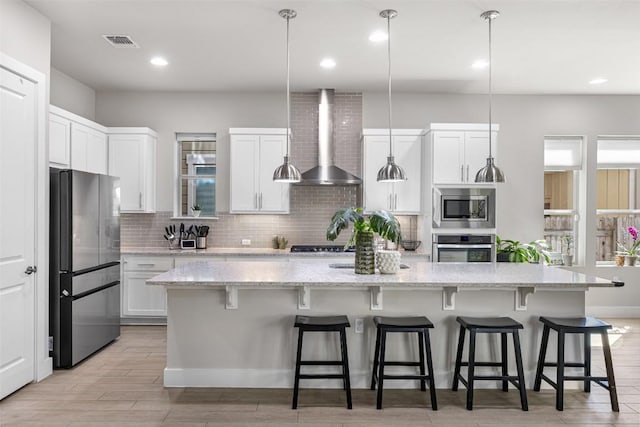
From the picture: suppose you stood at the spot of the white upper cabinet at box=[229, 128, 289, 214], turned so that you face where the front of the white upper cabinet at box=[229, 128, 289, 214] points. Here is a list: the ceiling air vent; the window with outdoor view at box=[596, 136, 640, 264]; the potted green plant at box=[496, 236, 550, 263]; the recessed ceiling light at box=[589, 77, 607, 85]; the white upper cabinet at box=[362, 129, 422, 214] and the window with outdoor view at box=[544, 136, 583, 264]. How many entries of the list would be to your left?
5

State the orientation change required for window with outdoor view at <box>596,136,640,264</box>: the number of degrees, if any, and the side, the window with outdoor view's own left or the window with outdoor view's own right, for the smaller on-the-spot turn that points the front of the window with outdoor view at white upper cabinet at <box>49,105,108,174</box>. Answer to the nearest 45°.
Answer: approximately 45° to the window with outdoor view's own right

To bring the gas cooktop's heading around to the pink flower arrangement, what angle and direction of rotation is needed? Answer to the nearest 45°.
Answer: approximately 90° to its left

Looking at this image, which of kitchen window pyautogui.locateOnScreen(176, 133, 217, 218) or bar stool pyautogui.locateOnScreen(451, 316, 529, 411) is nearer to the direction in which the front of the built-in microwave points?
the bar stool

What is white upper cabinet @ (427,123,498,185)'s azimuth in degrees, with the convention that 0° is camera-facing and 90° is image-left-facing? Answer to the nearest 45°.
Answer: approximately 0°

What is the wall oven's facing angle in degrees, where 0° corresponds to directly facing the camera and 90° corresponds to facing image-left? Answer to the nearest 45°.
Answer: approximately 0°

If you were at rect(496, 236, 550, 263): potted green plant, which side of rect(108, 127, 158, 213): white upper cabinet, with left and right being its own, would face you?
left
